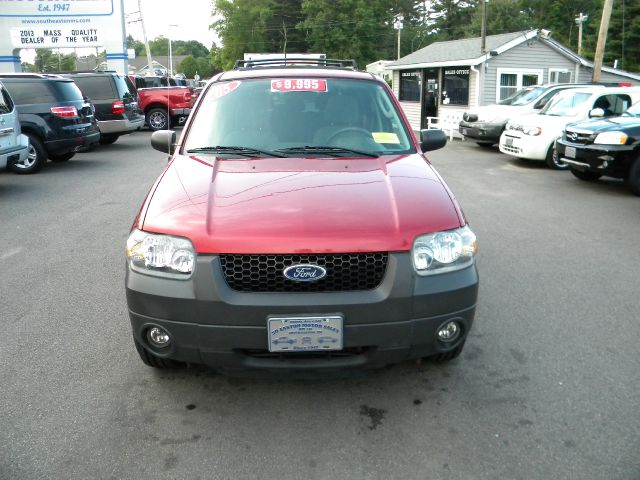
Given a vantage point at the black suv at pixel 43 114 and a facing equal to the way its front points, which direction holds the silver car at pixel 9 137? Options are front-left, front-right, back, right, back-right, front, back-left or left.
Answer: back-left

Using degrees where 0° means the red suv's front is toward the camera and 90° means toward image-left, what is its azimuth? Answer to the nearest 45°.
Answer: approximately 0°

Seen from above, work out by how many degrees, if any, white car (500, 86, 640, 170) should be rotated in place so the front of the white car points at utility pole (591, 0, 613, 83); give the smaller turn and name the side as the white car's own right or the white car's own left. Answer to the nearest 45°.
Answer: approximately 135° to the white car's own right

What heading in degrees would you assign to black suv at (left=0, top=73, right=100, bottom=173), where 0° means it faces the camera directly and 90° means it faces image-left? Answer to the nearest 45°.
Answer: approximately 135°

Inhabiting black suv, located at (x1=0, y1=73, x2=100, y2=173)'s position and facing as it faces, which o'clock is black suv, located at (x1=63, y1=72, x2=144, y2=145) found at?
black suv, located at (x1=63, y1=72, x2=144, y2=145) is roughly at 2 o'clock from black suv, located at (x1=0, y1=73, x2=100, y2=173).
